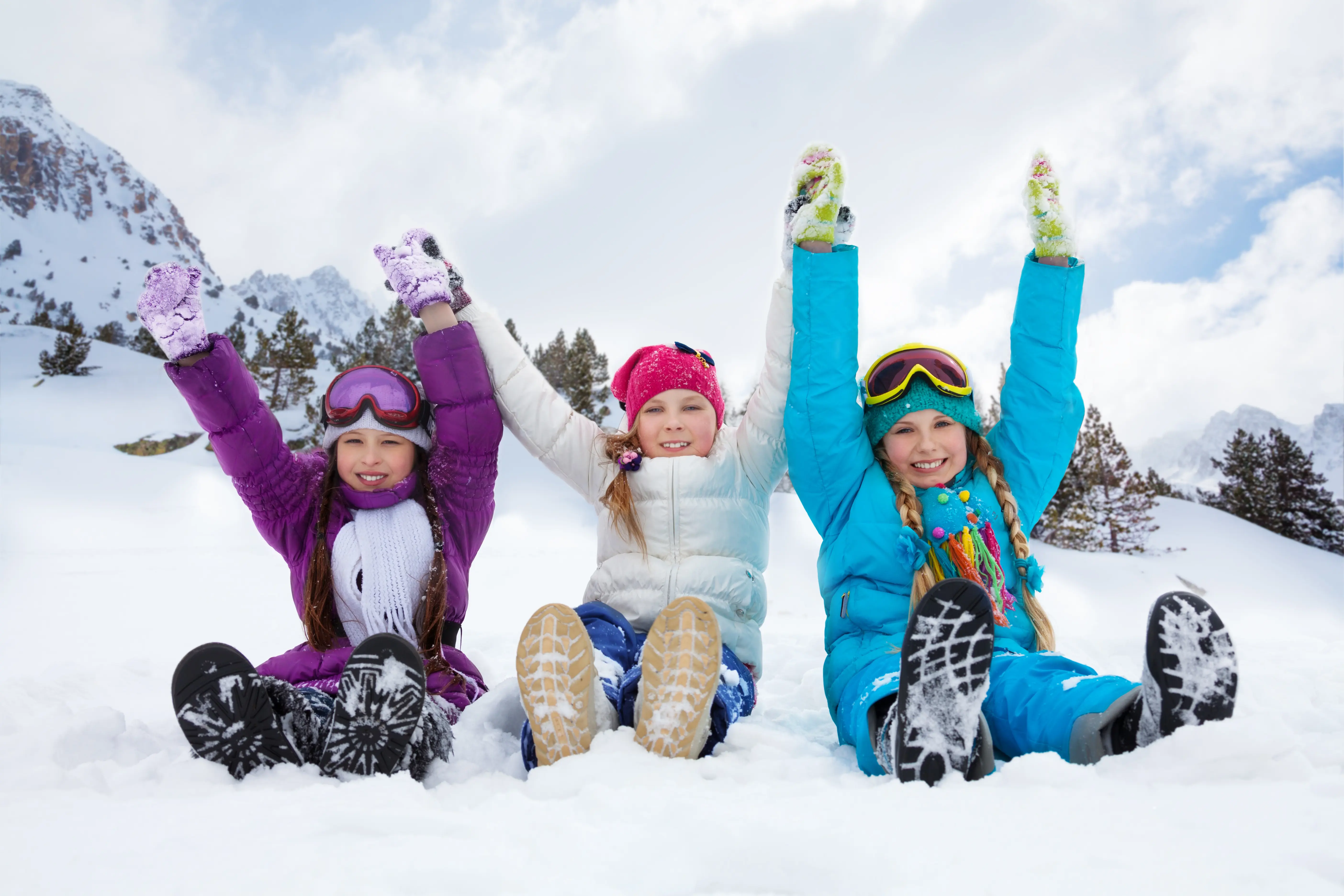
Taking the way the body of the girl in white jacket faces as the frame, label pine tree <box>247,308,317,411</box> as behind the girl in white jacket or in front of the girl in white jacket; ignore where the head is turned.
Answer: behind

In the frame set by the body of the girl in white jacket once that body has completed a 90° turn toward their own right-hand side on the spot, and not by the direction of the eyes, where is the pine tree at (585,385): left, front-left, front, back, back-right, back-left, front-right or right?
right

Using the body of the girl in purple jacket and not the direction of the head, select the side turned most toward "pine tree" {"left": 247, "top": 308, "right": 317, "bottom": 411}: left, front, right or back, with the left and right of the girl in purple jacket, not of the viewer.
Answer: back

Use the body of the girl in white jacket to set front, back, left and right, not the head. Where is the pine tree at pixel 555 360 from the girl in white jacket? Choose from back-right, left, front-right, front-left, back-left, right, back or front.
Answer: back

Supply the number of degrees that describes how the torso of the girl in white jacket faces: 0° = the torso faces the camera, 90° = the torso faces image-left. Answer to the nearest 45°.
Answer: approximately 0°

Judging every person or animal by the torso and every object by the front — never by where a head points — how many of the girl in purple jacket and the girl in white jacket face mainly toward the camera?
2

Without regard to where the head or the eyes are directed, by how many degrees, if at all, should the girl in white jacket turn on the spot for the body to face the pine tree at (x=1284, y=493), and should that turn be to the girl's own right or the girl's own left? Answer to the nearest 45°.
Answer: approximately 135° to the girl's own left

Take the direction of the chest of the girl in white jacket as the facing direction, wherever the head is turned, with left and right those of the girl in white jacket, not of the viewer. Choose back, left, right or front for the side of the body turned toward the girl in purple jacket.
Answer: right

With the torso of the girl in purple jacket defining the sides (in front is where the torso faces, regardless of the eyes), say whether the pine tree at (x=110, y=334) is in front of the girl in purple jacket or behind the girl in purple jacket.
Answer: behind
